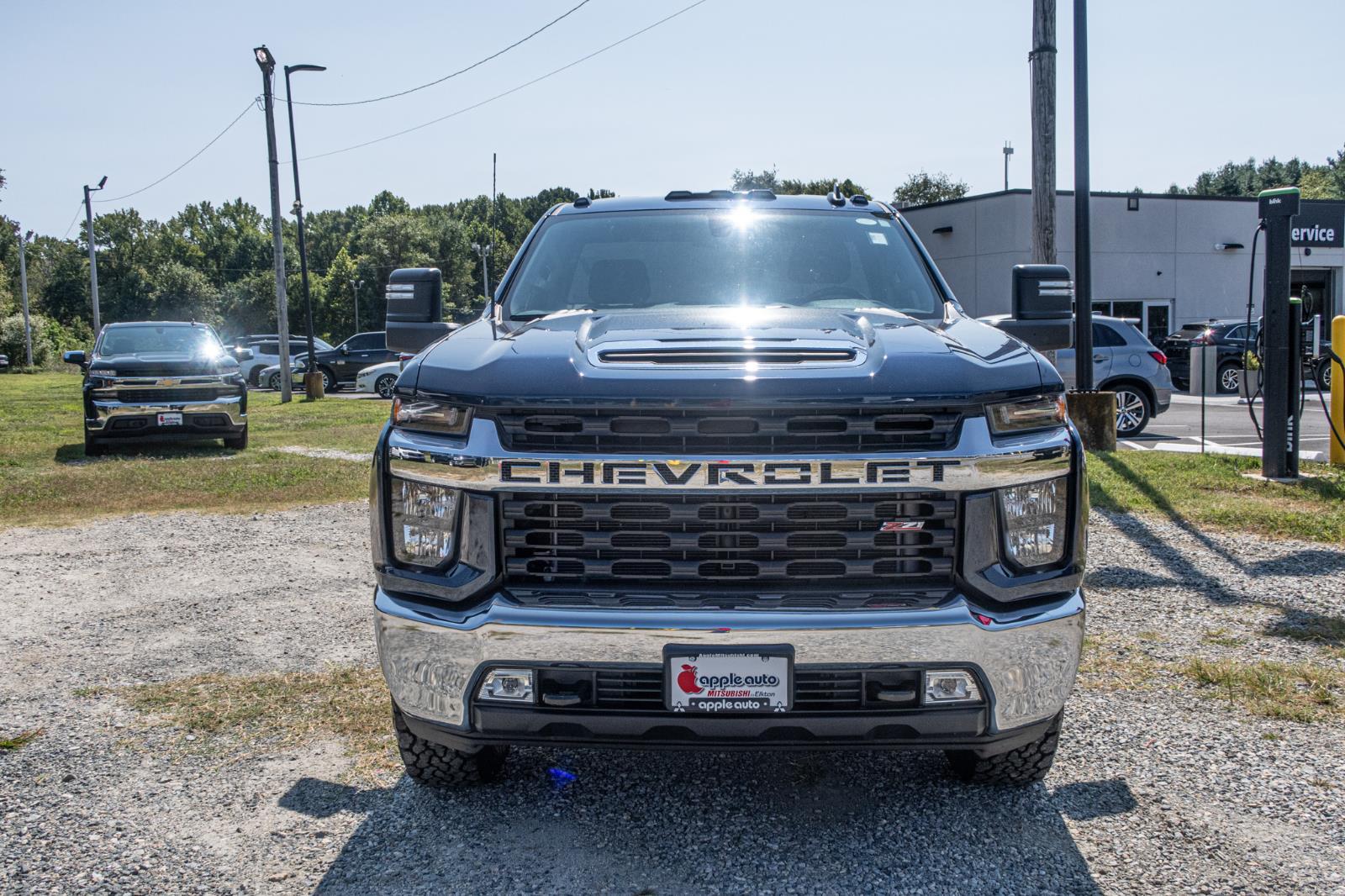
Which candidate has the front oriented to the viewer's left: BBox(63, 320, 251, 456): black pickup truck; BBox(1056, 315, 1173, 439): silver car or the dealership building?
the silver car

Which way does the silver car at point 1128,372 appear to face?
to the viewer's left

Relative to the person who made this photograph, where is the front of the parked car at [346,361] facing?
facing to the left of the viewer

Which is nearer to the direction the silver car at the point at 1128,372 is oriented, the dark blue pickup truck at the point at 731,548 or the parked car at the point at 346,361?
the parked car

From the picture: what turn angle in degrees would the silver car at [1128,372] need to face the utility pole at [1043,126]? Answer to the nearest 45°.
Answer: approximately 90° to its left

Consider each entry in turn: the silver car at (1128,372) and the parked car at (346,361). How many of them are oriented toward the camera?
0

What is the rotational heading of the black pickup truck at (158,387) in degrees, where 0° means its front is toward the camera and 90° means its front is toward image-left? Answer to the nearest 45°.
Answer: approximately 0°
